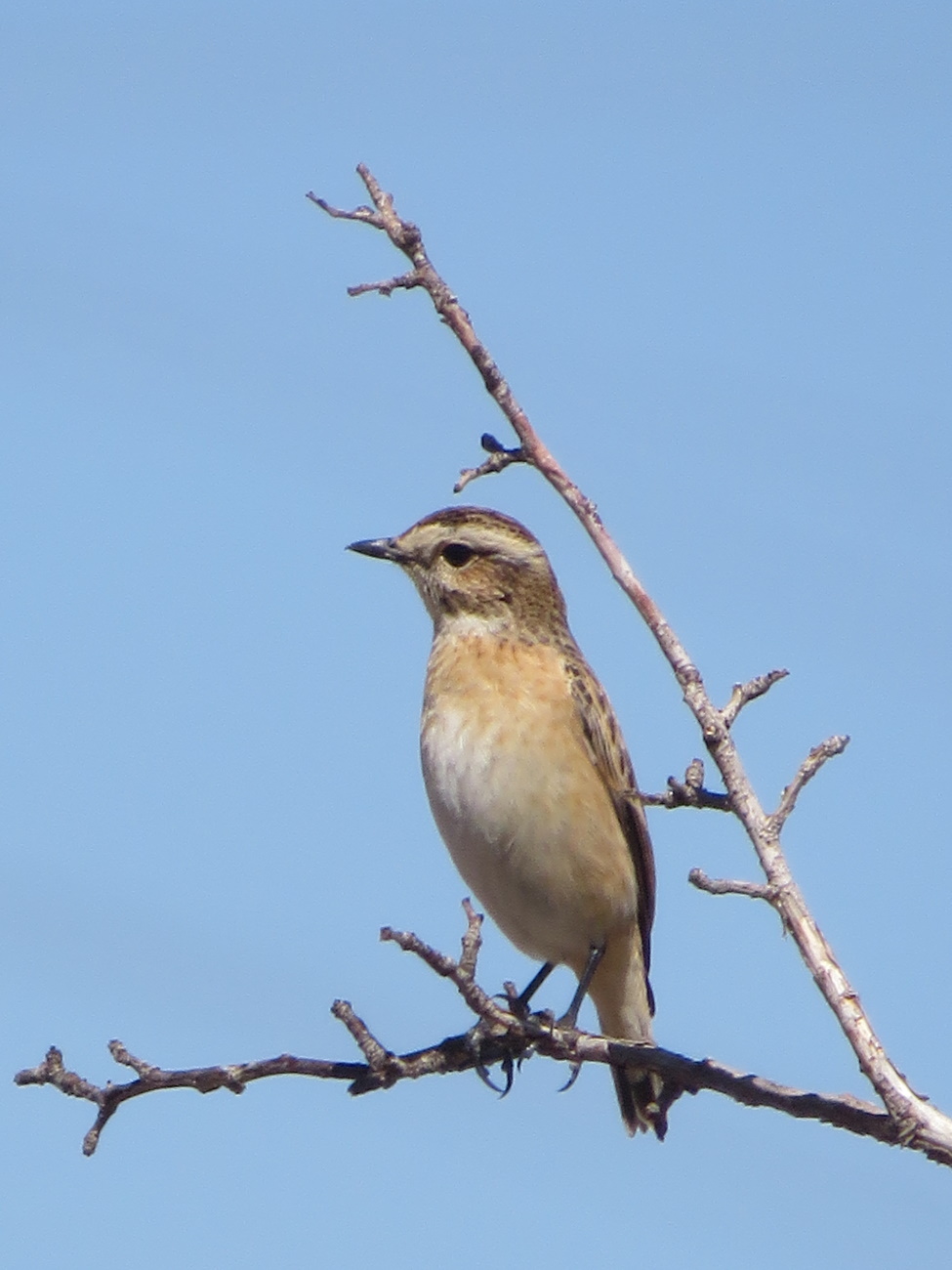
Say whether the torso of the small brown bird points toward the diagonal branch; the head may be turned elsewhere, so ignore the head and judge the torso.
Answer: no

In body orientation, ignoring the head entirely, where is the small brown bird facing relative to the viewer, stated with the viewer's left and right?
facing the viewer and to the left of the viewer
